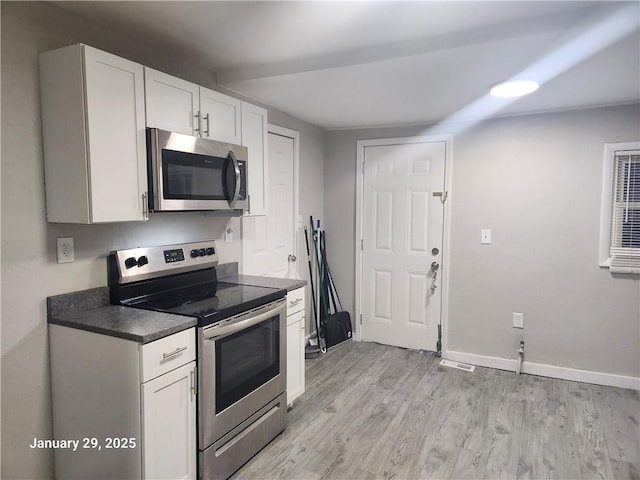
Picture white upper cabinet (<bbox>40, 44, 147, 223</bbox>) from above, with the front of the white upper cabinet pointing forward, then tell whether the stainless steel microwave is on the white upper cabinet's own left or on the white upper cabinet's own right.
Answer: on the white upper cabinet's own left

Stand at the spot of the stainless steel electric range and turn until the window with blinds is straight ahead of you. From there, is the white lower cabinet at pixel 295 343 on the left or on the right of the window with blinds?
left

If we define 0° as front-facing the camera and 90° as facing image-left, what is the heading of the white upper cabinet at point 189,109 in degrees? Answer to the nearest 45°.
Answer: approximately 315°

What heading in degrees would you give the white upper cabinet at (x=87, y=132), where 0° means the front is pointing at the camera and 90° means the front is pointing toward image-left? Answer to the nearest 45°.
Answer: approximately 315°

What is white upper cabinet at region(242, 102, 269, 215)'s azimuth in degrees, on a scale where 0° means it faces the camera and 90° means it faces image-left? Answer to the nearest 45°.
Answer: approximately 315°

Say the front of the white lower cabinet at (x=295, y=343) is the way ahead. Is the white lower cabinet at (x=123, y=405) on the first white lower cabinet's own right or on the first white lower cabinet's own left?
on the first white lower cabinet's own right

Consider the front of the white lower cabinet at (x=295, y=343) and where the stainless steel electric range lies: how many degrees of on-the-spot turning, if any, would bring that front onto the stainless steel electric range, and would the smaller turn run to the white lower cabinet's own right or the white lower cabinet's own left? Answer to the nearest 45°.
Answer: approximately 90° to the white lower cabinet's own right
